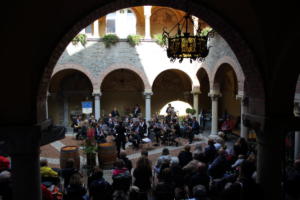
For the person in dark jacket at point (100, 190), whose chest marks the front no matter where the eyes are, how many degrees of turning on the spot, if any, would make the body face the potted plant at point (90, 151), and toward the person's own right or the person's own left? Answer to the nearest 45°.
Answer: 0° — they already face it

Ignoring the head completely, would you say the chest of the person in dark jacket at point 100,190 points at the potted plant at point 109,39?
yes

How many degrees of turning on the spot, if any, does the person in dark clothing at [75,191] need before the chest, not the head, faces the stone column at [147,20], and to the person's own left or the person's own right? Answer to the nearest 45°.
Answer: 0° — they already face it

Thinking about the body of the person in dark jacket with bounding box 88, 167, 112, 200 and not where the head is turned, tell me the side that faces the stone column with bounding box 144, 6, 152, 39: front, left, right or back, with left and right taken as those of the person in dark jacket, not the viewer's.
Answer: front

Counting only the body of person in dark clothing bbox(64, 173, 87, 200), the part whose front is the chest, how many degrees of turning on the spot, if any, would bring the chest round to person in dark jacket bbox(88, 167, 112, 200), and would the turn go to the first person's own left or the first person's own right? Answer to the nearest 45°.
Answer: approximately 90° to the first person's own right

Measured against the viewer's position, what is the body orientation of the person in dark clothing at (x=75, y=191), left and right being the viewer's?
facing away from the viewer

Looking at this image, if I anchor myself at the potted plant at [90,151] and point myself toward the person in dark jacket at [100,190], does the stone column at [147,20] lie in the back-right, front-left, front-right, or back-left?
back-left

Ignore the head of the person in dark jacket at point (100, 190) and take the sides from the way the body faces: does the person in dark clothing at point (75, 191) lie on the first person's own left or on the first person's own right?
on the first person's own left

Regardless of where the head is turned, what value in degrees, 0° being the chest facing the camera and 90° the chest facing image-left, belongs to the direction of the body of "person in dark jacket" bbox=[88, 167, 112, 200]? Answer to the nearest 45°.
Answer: approximately 180°

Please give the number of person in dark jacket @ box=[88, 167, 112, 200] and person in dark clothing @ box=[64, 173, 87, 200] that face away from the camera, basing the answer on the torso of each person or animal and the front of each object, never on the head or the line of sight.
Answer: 2

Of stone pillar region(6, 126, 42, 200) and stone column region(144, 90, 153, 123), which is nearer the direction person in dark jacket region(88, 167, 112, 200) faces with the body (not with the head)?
the stone column

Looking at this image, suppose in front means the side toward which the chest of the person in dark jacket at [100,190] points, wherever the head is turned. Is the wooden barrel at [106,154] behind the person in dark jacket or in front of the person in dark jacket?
in front
